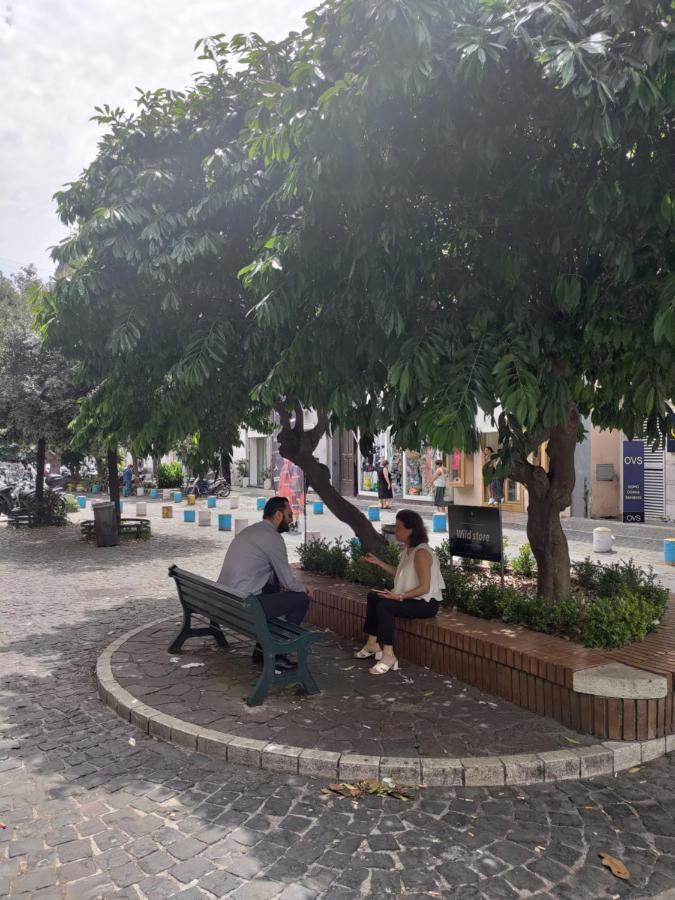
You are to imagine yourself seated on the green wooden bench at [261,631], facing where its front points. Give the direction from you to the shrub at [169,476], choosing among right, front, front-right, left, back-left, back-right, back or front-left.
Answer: front-left

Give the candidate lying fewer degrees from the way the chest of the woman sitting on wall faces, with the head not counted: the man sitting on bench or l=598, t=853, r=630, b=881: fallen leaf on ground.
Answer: the man sitting on bench

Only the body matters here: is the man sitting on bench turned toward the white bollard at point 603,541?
yes

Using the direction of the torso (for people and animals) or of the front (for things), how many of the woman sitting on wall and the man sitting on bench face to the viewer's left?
1

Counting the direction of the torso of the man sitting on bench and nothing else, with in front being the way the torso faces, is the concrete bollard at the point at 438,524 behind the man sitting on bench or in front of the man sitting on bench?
in front

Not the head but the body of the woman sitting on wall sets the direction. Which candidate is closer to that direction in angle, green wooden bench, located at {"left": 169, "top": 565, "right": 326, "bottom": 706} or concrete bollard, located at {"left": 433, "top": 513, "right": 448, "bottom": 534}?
the green wooden bench

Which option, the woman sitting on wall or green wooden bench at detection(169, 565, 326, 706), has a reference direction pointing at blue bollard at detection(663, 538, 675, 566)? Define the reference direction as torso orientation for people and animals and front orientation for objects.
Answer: the green wooden bench

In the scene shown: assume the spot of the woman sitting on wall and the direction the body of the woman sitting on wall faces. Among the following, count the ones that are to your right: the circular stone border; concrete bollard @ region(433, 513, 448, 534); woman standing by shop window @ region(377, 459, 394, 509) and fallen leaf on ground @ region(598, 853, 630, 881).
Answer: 2

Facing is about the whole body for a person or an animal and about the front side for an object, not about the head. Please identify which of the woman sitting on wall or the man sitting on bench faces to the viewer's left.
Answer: the woman sitting on wall

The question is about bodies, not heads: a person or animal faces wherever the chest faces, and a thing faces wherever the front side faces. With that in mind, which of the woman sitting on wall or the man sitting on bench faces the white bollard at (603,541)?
the man sitting on bench

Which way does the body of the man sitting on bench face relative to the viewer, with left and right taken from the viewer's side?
facing away from the viewer and to the right of the viewer

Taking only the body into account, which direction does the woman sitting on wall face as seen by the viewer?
to the viewer's left

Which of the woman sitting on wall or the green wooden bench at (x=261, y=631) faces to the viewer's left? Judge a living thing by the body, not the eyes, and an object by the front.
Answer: the woman sitting on wall

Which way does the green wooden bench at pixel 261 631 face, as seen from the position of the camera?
facing away from the viewer and to the right of the viewer

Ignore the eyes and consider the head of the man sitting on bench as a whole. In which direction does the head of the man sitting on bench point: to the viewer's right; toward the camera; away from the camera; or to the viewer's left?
to the viewer's right
